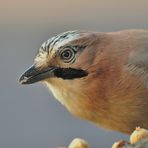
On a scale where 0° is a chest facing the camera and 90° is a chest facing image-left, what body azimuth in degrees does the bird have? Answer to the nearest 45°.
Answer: approximately 90°
